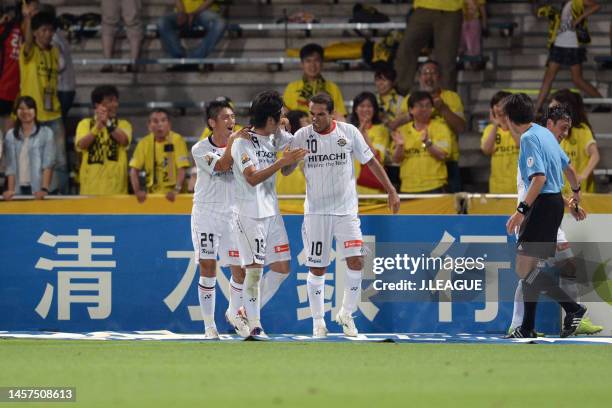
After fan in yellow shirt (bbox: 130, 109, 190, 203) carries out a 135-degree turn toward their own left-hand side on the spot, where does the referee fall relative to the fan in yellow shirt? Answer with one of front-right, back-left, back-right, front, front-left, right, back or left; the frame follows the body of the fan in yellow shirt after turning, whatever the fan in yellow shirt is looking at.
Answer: right

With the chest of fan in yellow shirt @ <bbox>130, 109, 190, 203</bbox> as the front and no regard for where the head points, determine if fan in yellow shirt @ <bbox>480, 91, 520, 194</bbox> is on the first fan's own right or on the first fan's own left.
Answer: on the first fan's own left

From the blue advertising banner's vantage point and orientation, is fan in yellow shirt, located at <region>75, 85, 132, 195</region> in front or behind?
behind

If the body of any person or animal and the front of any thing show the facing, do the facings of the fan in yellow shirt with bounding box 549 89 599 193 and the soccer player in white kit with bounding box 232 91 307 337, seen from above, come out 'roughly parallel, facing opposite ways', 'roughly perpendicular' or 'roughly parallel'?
roughly perpendicular

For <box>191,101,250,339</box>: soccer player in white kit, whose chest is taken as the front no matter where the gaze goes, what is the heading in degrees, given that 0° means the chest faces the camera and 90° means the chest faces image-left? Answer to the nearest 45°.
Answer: approximately 315°

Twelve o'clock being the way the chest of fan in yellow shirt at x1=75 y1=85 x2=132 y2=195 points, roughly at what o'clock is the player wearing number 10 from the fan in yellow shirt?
The player wearing number 10 is roughly at 11 o'clock from the fan in yellow shirt.

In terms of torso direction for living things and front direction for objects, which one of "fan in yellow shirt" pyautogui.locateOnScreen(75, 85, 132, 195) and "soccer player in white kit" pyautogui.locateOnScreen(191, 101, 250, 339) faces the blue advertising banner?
the fan in yellow shirt

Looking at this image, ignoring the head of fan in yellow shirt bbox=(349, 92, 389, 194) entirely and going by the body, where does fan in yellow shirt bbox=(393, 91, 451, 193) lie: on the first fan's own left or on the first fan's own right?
on the first fan's own left
